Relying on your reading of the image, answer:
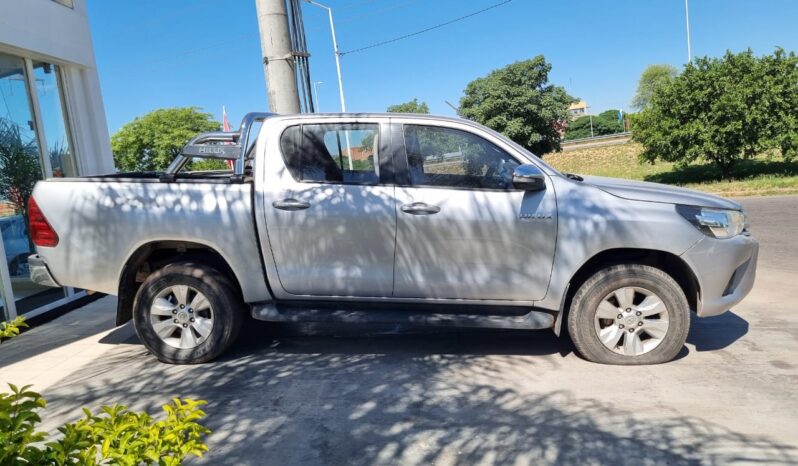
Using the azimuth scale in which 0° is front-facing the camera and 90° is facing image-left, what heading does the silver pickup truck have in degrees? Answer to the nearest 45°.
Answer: approximately 270°

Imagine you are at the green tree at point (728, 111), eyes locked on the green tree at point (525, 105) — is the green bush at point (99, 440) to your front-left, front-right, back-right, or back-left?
back-left

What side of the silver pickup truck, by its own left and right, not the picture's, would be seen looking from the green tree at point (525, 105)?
left

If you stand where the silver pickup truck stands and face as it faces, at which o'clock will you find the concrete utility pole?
The concrete utility pole is roughly at 8 o'clock from the silver pickup truck.

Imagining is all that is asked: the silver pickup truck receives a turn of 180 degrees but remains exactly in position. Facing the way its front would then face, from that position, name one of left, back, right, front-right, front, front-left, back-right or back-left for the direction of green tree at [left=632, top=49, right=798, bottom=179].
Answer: back-right

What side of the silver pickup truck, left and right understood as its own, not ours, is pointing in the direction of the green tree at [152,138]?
left

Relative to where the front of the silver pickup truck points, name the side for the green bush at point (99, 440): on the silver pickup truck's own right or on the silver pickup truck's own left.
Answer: on the silver pickup truck's own right
